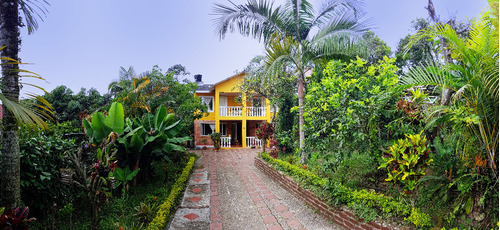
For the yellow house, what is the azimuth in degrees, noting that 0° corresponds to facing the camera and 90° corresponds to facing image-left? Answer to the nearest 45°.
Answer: approximately 0°

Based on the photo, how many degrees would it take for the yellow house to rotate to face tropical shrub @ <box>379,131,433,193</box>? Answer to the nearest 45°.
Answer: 0° — it already faces it

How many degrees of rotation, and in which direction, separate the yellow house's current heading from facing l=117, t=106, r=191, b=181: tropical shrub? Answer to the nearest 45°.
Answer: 0° — it already faces it

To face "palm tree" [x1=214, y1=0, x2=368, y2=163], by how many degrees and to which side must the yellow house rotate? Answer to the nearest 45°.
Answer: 0° — it already faces it

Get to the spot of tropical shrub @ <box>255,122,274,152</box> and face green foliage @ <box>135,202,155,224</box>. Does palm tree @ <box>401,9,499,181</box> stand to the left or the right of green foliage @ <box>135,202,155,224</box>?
left

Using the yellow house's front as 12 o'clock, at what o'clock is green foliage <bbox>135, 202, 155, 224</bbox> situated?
The green foliage is roughly at 12 o'clock from the yellow house.

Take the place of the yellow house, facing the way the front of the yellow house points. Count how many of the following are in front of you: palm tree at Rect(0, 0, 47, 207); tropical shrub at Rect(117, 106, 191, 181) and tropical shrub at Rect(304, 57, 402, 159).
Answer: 3
